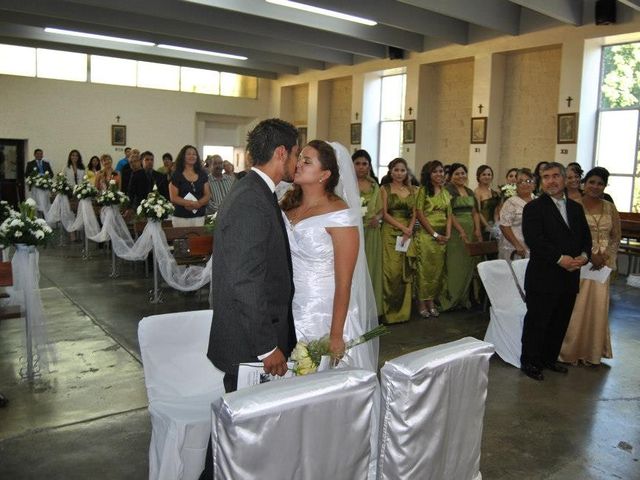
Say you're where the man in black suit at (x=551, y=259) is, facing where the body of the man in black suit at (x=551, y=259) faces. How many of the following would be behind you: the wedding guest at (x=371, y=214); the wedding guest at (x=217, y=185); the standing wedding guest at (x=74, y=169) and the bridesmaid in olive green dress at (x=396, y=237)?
4

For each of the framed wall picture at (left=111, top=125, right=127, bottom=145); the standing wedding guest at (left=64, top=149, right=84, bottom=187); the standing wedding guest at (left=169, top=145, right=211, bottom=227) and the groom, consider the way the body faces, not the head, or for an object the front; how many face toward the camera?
3

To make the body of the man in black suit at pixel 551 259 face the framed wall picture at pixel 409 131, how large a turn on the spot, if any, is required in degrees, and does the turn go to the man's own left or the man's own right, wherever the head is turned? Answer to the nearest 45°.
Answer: approximately 135° to the man's own left

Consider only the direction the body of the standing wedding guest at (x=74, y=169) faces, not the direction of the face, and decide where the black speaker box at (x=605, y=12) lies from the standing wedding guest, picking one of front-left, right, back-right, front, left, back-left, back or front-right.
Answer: front-left

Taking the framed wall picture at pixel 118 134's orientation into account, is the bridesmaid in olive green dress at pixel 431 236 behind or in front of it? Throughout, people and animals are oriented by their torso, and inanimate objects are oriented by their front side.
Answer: in front

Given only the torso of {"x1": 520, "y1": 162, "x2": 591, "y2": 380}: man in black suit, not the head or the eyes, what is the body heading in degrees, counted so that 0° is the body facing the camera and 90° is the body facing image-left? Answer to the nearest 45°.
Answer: approximately 315°

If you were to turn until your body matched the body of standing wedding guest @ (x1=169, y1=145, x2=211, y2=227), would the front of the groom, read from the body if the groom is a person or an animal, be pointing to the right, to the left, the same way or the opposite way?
to the left

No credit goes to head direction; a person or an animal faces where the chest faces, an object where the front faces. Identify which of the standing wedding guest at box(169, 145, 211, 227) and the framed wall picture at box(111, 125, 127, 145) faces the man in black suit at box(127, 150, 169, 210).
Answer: the framed wall picture

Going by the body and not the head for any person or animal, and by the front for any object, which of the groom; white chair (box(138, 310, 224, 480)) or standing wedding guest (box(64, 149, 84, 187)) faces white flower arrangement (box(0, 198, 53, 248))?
the standing wedding guest

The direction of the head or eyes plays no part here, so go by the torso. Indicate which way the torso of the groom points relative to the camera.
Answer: to the viewer's right
